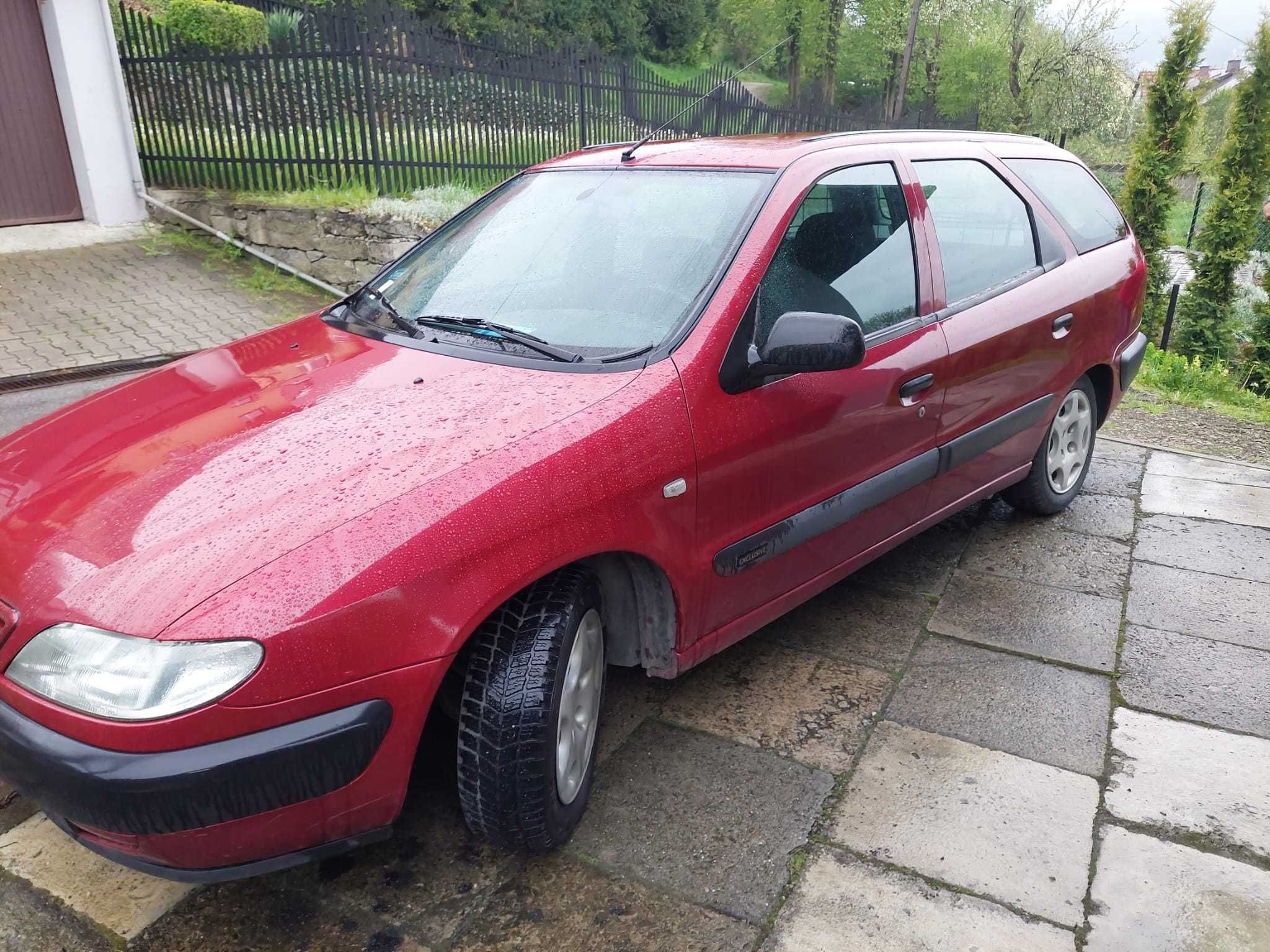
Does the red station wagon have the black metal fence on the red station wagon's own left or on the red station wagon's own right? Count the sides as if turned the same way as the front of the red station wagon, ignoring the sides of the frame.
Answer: on the red station wagon's own right

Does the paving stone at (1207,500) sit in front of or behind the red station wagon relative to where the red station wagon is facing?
behind

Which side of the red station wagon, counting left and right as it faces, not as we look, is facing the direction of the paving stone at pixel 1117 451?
back

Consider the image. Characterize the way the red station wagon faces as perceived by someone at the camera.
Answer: facing the viewer and to the left of the viewer

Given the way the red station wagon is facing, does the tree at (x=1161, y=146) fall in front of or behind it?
behind

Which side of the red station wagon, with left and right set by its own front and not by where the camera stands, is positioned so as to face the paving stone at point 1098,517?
back

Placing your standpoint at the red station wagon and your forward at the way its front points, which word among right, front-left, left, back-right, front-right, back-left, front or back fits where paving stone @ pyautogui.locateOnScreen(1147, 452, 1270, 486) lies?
back

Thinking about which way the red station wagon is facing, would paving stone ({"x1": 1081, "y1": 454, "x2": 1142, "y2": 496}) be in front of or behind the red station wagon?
behind

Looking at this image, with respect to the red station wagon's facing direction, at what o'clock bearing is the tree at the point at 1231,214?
The tree is roughly at 6 o'clock from the red station wagon.

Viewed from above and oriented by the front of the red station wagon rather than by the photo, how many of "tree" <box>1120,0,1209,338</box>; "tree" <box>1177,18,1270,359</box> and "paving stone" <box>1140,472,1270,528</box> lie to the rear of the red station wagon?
3

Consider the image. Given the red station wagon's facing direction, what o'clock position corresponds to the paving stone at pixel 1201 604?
The paving stone is roughly at 7 o'clock from the red station wagon.

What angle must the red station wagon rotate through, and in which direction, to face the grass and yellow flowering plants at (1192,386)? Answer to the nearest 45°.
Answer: approximately 180°

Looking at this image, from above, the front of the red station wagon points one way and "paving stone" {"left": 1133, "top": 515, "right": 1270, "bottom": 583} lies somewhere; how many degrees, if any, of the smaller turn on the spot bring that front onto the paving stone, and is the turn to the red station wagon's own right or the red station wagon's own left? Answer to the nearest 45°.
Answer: approximately 180°

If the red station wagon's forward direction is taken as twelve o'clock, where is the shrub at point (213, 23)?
The shrub is roughly at 4 o'clock from the red station wagon.

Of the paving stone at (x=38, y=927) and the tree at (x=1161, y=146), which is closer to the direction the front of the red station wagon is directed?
the paving stone

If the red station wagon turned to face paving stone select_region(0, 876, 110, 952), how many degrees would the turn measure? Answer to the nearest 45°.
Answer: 0° — it already faces it
